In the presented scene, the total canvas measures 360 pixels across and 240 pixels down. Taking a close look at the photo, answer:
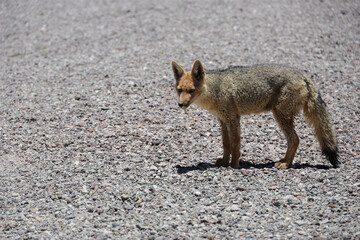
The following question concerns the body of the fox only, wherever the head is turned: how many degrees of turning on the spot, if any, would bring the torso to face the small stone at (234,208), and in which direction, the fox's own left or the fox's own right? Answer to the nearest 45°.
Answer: approximately 90° to the fox's own left

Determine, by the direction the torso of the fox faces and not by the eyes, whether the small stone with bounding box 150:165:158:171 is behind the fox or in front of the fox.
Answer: in front

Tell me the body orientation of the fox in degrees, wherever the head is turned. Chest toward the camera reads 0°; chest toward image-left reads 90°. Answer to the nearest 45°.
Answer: approximately 90°

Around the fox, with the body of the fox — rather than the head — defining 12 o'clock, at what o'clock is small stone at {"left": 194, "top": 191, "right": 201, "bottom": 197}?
The small stone is roughly at 10 o'clock from the fox.
